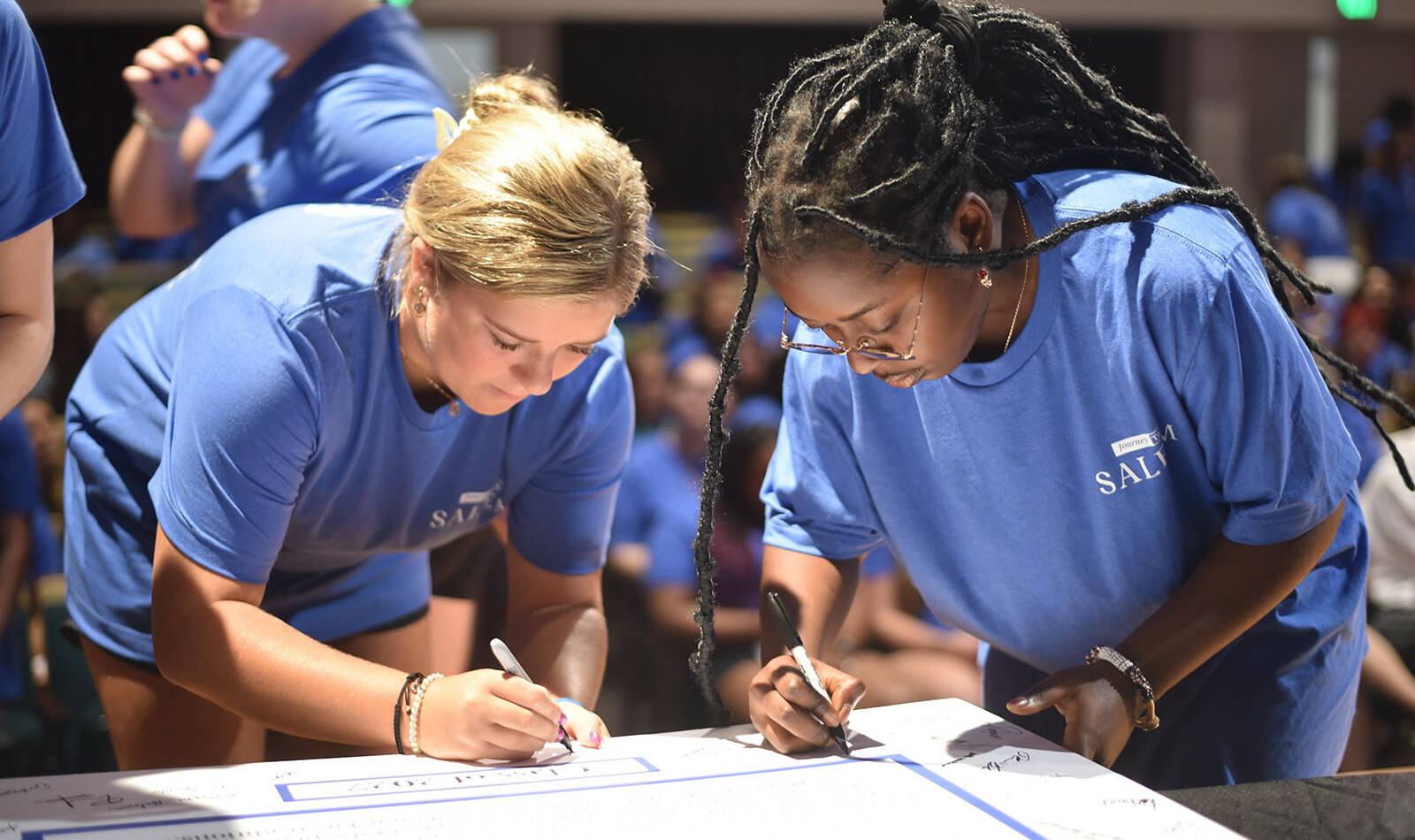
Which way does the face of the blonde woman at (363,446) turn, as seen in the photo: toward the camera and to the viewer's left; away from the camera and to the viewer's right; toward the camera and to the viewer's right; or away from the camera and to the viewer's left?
toward the camera and to the viewer's right

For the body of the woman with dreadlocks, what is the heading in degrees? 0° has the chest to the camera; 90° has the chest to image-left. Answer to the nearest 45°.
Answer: approximately 45°

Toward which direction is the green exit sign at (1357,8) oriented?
toward the camera

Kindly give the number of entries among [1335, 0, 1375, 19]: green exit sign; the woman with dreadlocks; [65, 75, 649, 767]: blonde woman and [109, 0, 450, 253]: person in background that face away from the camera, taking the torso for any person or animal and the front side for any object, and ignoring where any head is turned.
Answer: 0

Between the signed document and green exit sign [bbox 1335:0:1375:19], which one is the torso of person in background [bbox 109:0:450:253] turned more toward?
the signed document

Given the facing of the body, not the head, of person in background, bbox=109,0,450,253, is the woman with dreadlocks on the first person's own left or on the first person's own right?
on the first person's own left

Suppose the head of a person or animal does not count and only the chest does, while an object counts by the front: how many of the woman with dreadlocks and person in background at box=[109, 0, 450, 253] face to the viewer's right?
0

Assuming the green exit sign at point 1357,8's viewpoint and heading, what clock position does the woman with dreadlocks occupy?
The woman with dreadlocks is roughly at 12 o'clock from the green exit sign.

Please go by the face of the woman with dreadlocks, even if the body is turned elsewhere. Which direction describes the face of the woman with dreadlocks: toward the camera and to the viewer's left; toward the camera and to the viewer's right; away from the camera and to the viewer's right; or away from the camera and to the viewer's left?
toward the camera and to the viewer's left

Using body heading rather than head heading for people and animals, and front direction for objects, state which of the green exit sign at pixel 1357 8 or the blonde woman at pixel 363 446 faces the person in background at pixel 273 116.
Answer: the green exit sign

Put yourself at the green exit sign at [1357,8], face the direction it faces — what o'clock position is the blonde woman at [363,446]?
The blonde woman is roughly at 12 o'clock from the green exit sign.

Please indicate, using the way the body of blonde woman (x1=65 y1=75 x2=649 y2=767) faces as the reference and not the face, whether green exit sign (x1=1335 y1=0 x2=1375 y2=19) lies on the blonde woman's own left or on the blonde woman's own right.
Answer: on the blonde woman's own left

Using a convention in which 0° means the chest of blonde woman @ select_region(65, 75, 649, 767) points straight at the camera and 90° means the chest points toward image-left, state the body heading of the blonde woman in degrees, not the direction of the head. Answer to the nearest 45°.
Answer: approximately 315°

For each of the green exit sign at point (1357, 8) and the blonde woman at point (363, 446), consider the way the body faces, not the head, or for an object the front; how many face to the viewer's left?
0

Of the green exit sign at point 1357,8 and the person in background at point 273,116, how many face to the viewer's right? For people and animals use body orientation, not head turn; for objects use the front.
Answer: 0

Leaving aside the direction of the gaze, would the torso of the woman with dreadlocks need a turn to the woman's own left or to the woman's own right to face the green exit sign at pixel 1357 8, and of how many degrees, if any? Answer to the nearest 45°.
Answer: approximately 135° to the woman's own right
